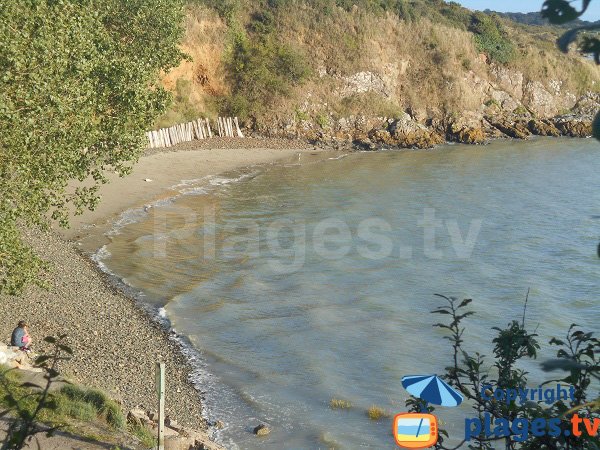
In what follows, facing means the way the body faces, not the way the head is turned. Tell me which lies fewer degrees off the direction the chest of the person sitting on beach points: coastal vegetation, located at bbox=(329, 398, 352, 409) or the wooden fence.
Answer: the coastal vegetation

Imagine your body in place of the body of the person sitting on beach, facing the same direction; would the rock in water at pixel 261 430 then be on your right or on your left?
on your right

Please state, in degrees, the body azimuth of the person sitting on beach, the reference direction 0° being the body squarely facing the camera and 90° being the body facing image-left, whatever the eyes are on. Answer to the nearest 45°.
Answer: approximately 225°

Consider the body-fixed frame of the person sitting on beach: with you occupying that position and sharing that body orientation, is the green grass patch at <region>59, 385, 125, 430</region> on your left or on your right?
on your right

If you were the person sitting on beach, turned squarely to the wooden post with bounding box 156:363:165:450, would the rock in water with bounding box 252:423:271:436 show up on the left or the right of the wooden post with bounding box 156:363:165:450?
left

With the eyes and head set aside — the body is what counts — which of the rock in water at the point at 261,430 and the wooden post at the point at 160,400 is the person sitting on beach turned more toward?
the rock in water
